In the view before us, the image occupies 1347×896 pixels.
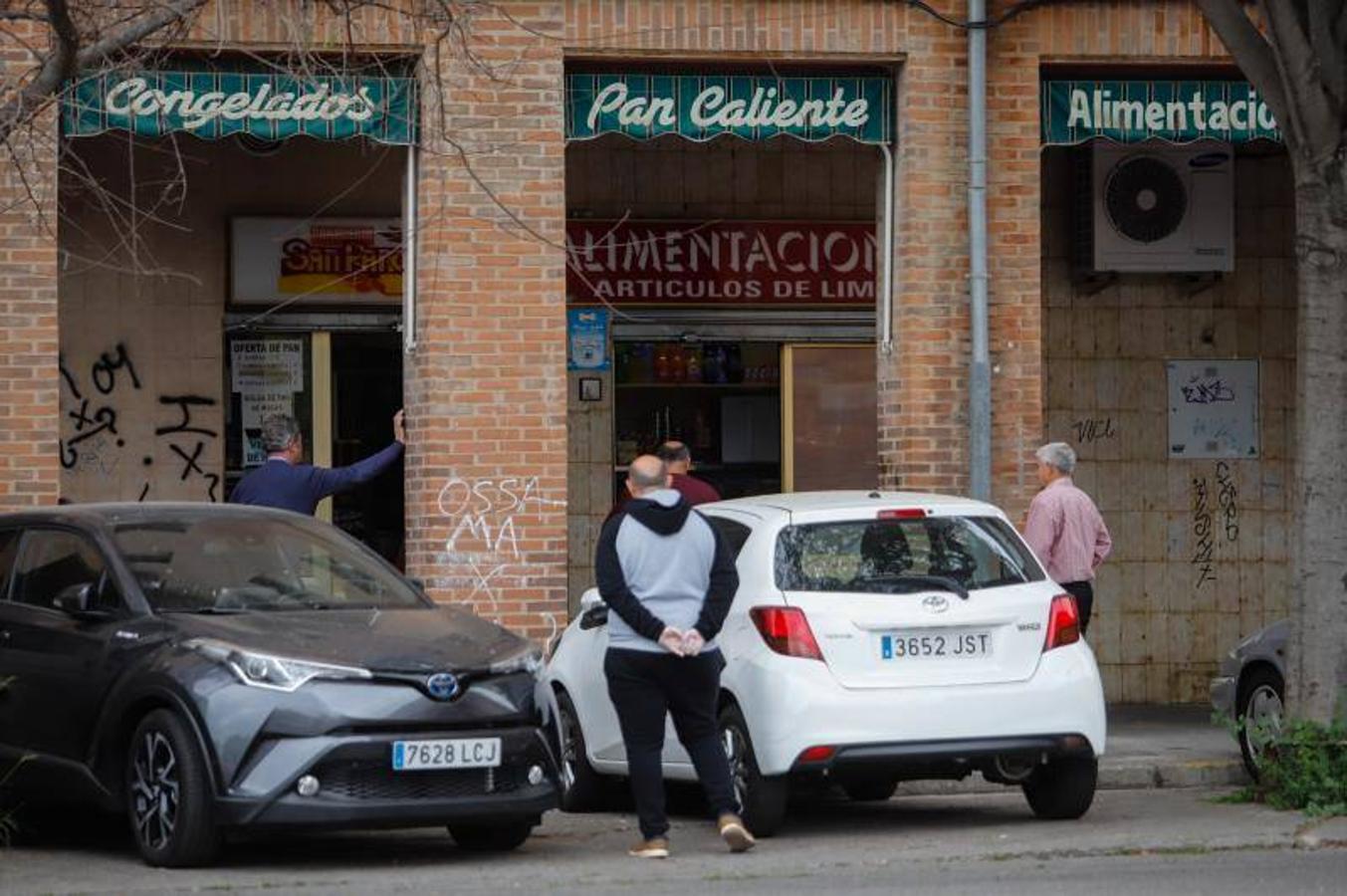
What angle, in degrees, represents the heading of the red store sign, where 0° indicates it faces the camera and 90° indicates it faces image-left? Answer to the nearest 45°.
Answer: approximately 0°

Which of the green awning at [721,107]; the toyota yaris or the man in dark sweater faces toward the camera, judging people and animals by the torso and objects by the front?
the green awning

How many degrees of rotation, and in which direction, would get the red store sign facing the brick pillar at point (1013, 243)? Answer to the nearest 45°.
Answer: approximately 45° to its left

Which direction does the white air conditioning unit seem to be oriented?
toward the camera

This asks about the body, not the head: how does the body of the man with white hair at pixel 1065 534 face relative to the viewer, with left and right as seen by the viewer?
facing away from the viewer and to the left of the viewer

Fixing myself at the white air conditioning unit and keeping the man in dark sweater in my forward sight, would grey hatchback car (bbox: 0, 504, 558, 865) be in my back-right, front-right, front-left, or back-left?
front-left

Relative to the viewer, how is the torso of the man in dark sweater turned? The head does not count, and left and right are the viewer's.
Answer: facing away from the viewer and to the right of the viewer

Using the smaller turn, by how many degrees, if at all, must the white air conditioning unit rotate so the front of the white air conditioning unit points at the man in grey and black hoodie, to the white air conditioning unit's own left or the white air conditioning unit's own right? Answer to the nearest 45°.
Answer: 0° — it already faces them

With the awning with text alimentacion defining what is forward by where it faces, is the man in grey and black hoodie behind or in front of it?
in front

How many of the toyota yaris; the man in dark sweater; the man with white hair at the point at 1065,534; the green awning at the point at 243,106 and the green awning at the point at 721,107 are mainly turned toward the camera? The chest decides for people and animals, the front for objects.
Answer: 2

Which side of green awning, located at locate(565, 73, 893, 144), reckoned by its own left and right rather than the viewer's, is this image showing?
front

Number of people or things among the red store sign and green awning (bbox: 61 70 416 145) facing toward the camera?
2
